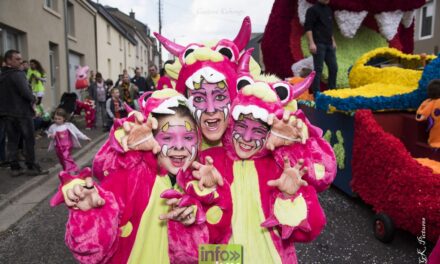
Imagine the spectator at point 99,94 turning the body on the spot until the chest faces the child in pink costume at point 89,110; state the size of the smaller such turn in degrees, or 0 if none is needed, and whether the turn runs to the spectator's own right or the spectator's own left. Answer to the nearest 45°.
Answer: approximately 45° to the spectator's own right

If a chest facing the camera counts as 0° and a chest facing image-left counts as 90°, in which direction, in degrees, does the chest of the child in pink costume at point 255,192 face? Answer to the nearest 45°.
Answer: approximately 0°

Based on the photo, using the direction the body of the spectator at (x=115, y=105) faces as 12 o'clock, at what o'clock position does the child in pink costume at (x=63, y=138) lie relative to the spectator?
The child in pink costume is roughly at 2 o'clock from the spectator.

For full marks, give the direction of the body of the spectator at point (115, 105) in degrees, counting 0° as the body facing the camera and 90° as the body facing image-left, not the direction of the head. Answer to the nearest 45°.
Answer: approximately 315°

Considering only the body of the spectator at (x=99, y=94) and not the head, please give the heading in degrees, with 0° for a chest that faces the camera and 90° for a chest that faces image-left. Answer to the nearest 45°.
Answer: approximately 315°
